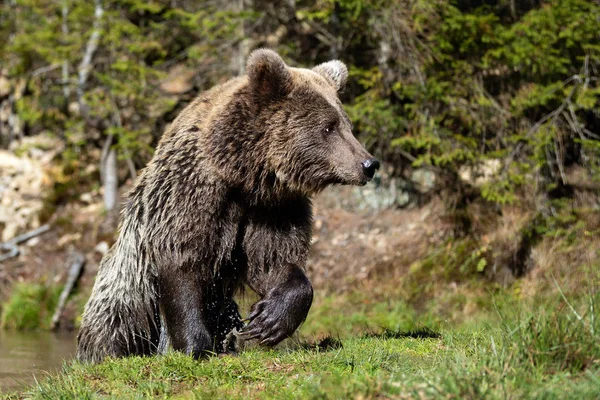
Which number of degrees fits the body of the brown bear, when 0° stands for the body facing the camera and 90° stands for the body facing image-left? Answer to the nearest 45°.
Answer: approximately 315°

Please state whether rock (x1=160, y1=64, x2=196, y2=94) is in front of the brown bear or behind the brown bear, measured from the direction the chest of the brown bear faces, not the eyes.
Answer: behind

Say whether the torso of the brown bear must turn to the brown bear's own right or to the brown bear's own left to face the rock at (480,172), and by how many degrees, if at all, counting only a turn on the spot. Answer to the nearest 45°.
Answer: approximately 90° to the brown bear's own left

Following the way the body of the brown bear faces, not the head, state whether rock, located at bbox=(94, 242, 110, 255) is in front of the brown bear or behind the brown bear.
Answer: behind
